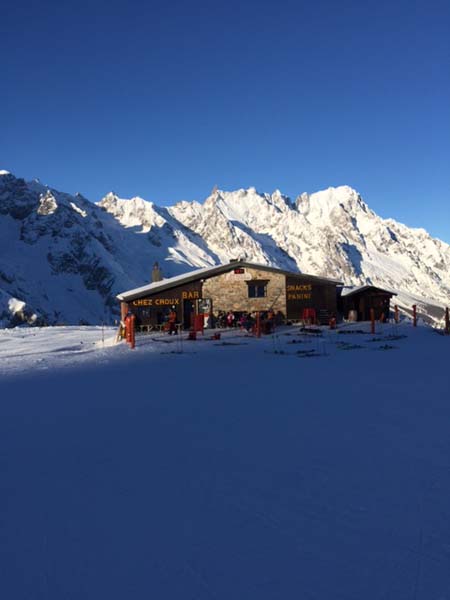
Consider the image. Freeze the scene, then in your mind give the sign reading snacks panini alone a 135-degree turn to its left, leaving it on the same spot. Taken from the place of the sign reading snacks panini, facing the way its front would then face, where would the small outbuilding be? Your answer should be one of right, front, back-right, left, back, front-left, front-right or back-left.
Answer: front

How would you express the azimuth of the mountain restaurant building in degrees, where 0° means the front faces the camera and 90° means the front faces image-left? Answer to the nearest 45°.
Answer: approximately 0°

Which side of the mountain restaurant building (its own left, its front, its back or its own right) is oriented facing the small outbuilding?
left
